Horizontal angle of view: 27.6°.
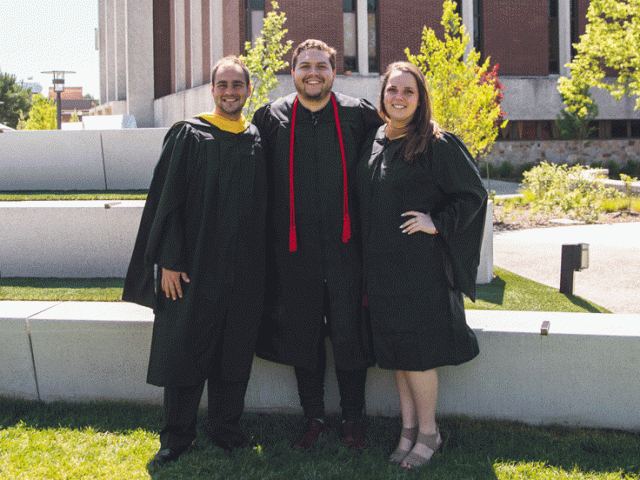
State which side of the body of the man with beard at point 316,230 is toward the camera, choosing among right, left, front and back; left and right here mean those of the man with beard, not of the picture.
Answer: front

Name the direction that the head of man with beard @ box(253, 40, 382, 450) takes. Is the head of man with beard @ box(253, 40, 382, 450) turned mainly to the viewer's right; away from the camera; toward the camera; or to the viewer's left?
toward the camera

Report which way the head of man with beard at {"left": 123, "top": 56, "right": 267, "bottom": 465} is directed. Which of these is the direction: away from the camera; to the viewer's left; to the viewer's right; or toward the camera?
toward the camera

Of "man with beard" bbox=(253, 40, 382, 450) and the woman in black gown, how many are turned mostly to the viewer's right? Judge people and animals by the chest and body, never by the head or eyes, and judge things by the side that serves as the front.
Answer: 0

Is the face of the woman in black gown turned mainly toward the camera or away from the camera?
toward the camera

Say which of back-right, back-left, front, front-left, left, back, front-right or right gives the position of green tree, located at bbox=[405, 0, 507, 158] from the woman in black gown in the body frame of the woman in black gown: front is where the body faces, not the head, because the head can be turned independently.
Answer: back-right

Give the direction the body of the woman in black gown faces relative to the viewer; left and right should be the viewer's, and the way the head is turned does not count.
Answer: facing the viewer and to the left of the viewer

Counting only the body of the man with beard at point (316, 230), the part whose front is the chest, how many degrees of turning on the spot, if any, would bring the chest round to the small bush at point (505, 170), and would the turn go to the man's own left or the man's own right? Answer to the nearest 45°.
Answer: approximately 180°

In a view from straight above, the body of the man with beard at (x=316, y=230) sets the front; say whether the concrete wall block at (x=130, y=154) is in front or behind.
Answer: behind

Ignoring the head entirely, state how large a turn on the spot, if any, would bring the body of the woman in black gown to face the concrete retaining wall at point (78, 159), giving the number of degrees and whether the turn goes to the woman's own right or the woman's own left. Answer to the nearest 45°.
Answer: approximately 90° to the woman's own right

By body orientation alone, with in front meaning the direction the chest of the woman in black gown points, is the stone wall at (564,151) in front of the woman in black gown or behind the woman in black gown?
behind

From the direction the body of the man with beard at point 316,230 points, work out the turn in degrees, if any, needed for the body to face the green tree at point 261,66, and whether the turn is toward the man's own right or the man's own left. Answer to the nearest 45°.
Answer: approximately 180°
